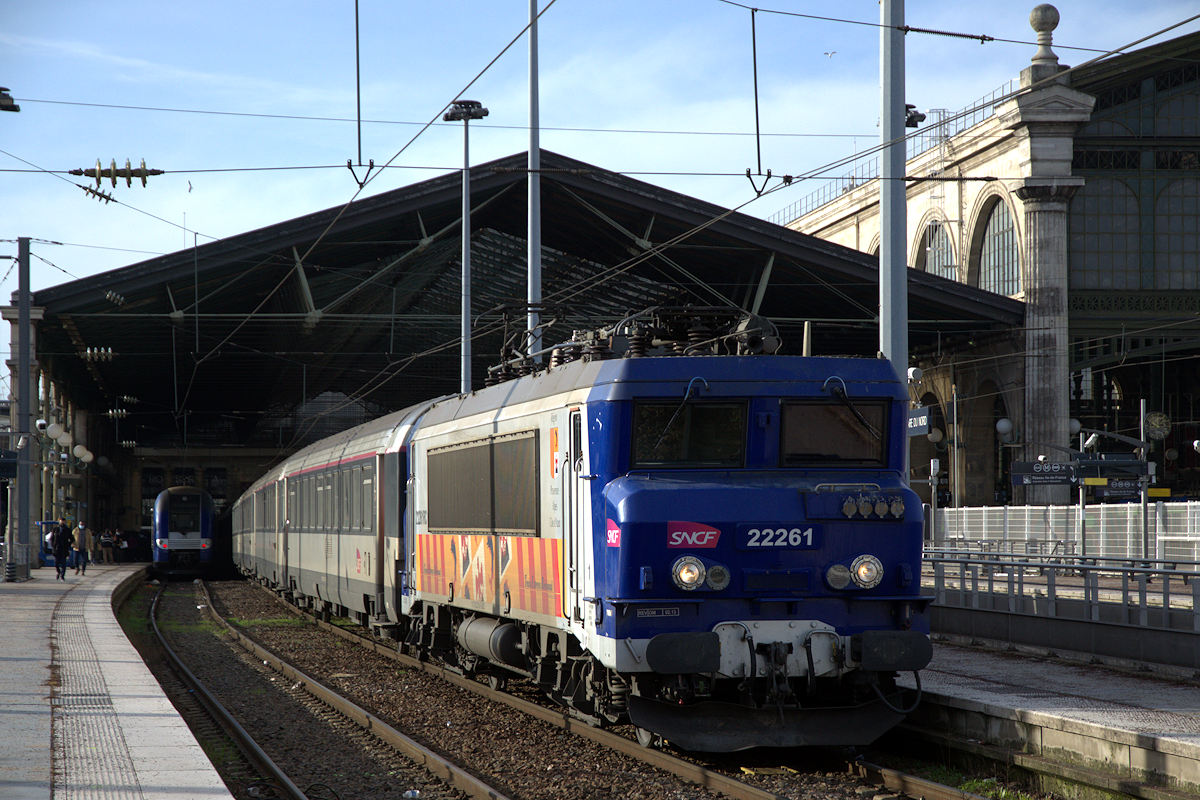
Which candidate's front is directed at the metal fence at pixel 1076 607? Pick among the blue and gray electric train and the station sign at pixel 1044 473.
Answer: the station sign

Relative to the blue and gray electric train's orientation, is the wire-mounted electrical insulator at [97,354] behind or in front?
behind

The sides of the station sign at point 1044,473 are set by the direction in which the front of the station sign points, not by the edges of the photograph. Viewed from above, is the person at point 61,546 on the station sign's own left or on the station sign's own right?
on the station sign's own right

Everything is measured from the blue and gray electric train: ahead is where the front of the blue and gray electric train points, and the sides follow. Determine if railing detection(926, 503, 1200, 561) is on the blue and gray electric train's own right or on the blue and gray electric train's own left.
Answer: on the blue and gray electric train's own left

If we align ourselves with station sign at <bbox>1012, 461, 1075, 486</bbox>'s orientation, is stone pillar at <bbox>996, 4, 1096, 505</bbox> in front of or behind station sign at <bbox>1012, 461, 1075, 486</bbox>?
behind

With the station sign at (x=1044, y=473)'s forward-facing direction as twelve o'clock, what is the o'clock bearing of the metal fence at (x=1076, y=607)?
The metal fence is roughly at 12 o'clock from the station sign.

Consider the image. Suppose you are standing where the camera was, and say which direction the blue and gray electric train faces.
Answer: facing the viewer and to the right of the viewer

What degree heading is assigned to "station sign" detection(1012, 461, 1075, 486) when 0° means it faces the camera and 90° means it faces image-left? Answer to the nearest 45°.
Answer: approximately 0°

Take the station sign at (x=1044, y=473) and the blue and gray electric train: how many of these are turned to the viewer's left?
0
